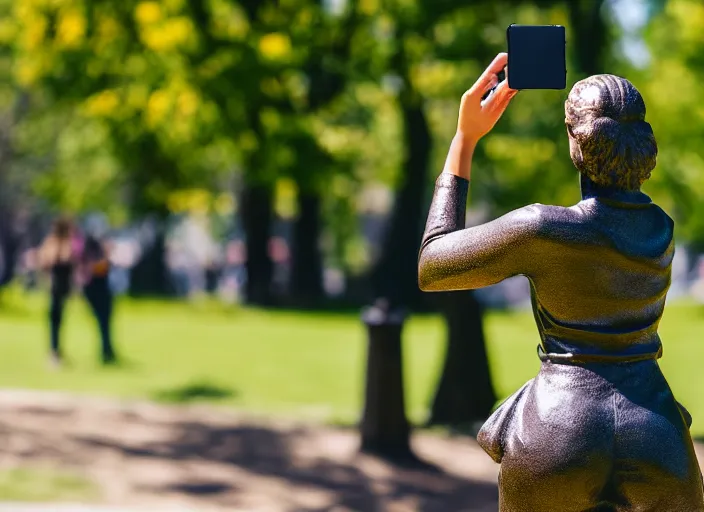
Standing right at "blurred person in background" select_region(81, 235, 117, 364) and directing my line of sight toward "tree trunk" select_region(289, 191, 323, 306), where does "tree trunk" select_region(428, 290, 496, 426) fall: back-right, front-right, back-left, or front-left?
back-right

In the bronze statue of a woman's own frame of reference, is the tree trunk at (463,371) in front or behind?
in front

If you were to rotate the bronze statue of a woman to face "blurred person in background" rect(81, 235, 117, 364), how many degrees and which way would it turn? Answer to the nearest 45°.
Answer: approximately 45° to its left

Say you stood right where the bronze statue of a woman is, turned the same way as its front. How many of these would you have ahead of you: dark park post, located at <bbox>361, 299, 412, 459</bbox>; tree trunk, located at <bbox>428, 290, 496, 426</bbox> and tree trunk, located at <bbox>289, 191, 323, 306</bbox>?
3

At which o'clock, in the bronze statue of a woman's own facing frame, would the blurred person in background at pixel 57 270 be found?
The blurred person in background is roughly at 11 o'clock from the bronze statue of a woman.

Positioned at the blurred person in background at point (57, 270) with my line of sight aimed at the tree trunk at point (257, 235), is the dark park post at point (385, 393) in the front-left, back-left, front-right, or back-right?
back-right

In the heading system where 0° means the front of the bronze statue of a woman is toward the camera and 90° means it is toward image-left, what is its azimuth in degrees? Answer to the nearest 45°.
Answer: approximately 180°

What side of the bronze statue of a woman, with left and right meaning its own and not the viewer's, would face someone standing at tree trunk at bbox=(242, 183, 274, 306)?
front

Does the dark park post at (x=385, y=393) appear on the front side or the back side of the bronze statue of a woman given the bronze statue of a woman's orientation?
on the front side

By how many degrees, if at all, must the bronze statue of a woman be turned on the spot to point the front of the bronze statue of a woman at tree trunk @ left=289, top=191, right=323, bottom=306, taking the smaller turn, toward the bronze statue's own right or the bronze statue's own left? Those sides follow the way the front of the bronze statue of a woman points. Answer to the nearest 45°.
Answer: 0° — it already faces it
